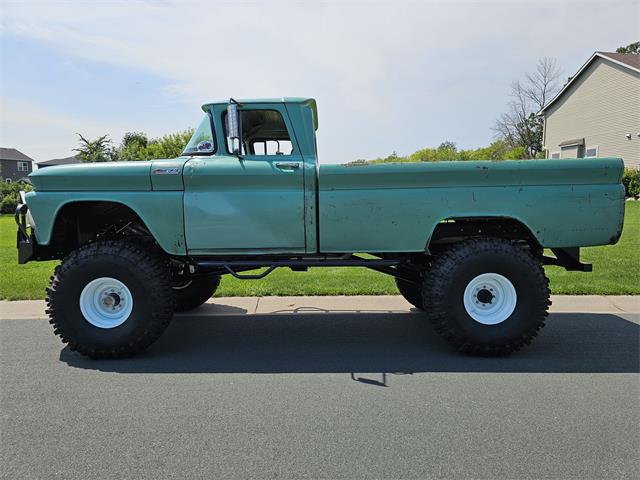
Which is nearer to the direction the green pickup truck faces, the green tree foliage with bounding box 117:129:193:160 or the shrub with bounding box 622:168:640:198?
the green tree foliage

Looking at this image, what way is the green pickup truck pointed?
to the viewer's left

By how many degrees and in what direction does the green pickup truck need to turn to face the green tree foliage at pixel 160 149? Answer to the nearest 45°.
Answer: approximately 90° to its right

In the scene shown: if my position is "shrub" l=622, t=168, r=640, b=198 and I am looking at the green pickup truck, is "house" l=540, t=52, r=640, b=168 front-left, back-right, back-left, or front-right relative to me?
back-right

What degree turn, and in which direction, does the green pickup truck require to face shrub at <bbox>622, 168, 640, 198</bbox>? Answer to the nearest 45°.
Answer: approximately 135° to its right

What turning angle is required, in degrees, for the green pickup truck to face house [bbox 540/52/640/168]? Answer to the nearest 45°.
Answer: approximately 135° to its right
